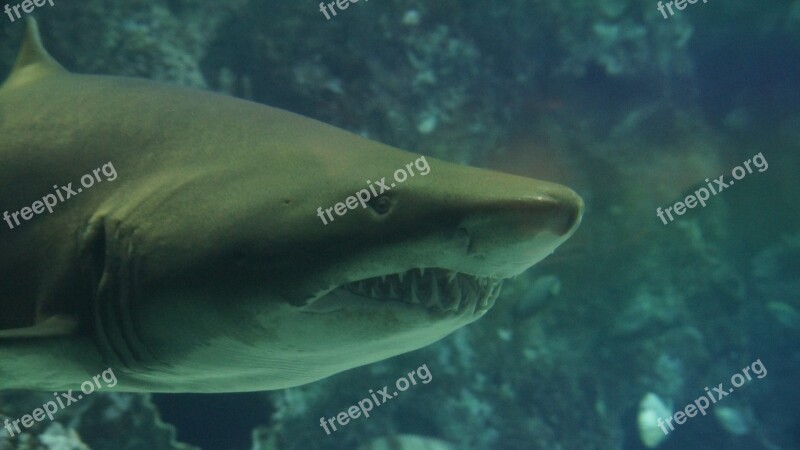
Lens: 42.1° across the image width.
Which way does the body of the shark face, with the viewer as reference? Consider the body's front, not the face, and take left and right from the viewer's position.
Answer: facing to the right of the viewer
